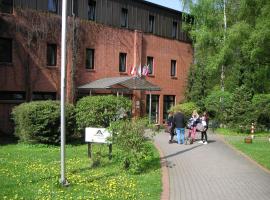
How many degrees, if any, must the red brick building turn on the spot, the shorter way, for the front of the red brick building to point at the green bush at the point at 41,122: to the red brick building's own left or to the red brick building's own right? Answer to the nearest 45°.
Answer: approximately 45° to the red brick building's own right

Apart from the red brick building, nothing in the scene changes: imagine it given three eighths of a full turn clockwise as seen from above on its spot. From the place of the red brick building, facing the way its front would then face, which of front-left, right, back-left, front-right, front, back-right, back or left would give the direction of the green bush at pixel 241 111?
back

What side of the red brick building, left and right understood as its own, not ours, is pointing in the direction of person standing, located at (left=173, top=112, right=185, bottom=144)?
front

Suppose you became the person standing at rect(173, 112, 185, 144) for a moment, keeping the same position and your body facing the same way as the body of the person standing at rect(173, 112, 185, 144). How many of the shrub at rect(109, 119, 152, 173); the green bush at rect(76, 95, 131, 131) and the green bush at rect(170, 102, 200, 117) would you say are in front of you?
1

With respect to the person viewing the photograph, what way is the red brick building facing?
facing the viewer and to the right of the viewer
